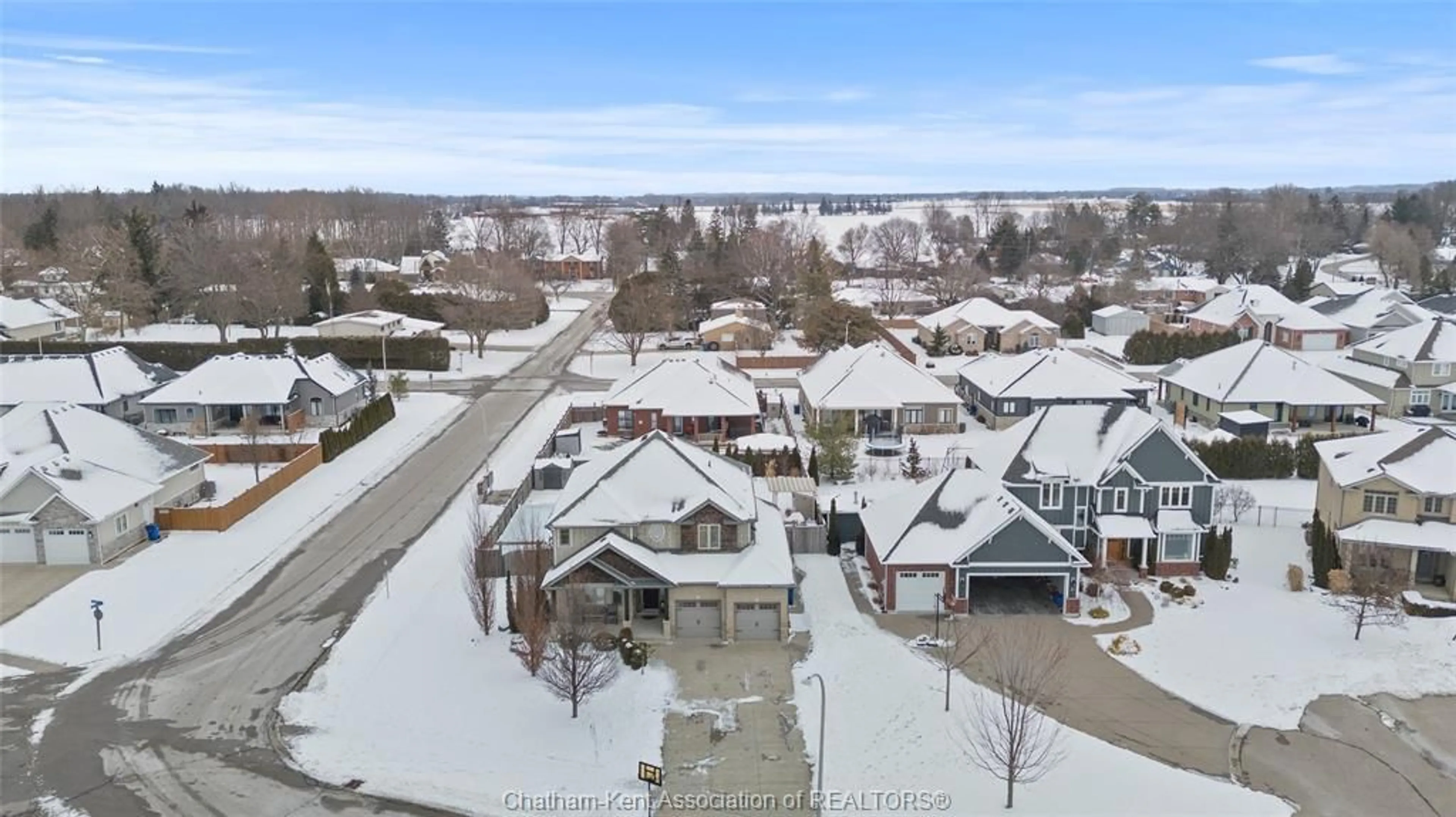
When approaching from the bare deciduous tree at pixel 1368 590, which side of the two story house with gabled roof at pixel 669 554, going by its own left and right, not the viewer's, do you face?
left

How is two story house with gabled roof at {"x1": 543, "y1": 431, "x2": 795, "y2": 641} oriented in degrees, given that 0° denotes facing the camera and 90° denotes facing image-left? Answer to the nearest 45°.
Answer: approximately 0°

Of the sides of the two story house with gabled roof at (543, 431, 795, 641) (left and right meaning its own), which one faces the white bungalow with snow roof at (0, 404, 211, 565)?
right

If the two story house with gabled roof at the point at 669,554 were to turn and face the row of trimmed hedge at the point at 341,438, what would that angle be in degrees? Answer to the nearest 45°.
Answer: approximately 135° to its right

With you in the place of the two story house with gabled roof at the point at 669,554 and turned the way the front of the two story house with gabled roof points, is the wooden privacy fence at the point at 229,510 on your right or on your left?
on your right

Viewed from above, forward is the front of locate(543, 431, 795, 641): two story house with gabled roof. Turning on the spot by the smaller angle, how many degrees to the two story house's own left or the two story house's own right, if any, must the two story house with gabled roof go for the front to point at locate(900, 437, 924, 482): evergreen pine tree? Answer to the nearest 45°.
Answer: approximately 135° to the two story house's own left

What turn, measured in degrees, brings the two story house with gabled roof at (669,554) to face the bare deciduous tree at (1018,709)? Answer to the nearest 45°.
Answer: approximately 45° to its left

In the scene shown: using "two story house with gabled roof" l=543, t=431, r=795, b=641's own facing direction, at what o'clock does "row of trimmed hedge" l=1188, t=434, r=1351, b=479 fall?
The row of trimmed hedge is roughly at 8 o'clock from the two story house with gabled roof.

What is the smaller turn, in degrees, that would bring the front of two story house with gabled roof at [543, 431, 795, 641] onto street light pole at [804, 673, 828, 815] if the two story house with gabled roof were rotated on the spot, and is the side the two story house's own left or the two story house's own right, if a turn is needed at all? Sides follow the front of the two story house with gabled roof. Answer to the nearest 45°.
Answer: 0° — it already faces it

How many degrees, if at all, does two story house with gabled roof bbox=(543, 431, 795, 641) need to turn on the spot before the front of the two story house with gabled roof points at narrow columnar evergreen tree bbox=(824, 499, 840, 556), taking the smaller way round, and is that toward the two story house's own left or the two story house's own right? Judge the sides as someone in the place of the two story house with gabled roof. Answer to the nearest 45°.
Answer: approximately 135° to the two story house's own left
